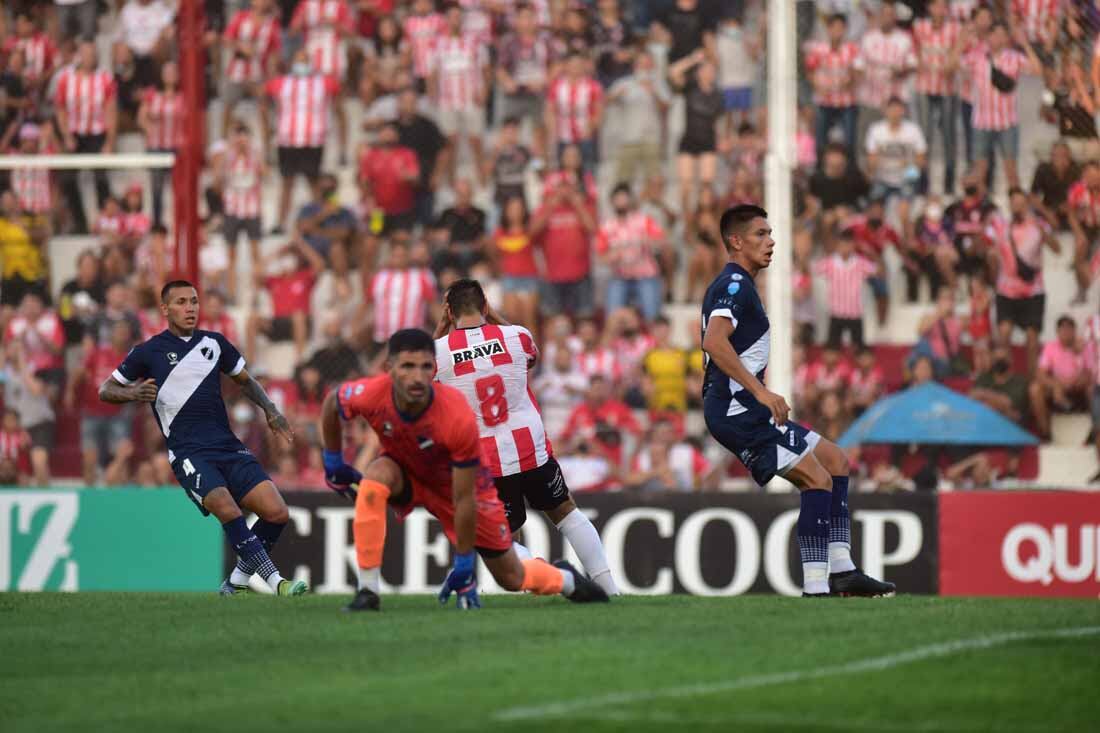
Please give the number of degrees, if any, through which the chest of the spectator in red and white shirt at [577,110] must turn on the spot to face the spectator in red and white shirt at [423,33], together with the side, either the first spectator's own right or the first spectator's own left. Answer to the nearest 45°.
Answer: approximately 90° to the first spectator's own right

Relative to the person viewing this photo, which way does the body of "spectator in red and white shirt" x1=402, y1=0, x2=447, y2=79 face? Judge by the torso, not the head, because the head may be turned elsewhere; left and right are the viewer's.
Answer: facing the viewer

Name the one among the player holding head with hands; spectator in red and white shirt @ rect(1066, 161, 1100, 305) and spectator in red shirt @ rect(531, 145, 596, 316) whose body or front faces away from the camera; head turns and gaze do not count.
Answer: the player holding head with hands

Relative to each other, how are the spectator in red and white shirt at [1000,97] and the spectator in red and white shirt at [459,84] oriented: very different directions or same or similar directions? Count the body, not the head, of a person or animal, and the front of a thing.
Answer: same or similar directions

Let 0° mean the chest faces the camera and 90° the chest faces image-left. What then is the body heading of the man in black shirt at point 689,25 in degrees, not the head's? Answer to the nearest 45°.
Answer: approximately 0°

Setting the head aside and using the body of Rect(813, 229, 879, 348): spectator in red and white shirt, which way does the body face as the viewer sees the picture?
toward the camera

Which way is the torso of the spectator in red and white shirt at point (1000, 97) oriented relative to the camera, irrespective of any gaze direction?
toward the camera

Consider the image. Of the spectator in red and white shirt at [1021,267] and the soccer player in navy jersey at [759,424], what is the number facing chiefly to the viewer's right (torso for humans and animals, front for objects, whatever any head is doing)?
1

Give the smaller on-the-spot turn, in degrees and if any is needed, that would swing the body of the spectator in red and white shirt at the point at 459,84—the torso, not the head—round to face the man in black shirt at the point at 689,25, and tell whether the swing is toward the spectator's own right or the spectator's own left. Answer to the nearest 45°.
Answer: approximately 90° to the spectator's own left

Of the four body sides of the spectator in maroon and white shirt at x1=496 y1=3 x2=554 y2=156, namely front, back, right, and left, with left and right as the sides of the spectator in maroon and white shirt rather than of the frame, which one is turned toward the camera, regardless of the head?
front

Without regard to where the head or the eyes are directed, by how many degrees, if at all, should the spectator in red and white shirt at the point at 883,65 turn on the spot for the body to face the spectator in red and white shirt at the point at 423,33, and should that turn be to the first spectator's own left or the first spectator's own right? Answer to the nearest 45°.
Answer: approximately 90° to the first spectator's own right
